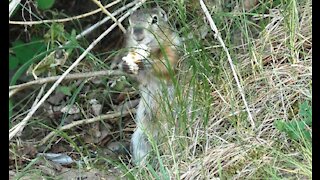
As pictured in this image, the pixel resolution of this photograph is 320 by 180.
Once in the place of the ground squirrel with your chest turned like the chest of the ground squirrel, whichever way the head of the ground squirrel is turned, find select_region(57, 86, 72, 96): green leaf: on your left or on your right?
on your right

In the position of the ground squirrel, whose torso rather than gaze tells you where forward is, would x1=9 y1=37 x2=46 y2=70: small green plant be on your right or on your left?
on your right

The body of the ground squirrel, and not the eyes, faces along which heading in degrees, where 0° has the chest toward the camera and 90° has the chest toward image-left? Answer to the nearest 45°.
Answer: approximately 45°

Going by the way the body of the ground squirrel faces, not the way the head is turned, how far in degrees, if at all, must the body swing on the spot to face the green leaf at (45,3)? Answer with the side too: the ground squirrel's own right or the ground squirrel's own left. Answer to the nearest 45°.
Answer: approximately 90° to the ground squirrel's own right
